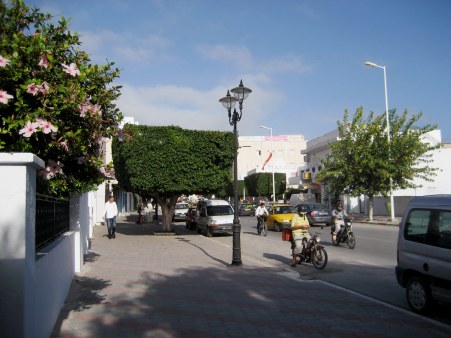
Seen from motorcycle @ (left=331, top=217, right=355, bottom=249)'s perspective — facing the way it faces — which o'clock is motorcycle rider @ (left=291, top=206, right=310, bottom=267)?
The motorcycle rider is roughly at 2 o'clock from the motorcycle.

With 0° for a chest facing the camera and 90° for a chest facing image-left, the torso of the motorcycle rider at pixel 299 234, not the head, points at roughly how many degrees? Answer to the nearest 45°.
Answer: approximately 315°

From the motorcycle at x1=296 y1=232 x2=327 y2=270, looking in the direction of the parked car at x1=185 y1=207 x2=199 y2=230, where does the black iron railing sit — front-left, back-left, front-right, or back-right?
back-left

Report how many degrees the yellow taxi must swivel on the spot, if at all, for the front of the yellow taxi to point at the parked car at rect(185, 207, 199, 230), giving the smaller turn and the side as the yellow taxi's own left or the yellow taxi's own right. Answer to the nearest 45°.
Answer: approximately 135° to the yellow taxi's own right

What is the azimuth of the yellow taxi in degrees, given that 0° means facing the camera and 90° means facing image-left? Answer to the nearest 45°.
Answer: approximately 315°

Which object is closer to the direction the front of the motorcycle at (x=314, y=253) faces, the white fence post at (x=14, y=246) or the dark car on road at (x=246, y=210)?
the white fence post
